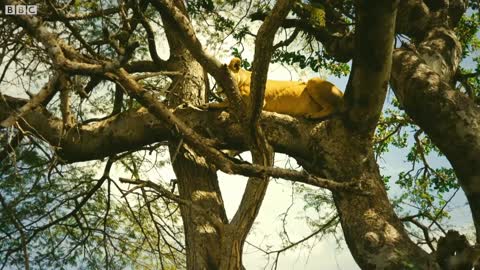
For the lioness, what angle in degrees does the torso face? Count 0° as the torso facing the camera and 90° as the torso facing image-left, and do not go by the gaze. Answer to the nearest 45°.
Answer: approximately 90°
